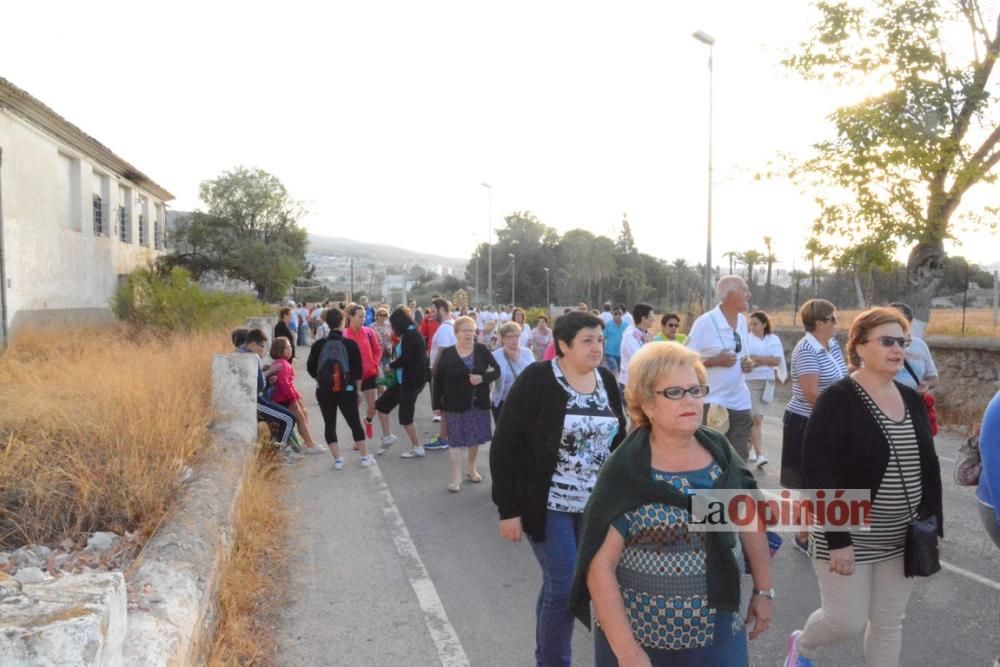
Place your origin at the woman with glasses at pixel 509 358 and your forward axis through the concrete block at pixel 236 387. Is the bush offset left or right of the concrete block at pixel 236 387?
right

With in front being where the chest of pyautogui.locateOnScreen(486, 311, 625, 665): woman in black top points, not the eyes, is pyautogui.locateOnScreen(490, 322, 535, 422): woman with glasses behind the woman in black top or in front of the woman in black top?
behind

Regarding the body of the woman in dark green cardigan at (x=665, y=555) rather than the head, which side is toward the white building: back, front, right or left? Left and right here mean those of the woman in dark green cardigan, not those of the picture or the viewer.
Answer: back

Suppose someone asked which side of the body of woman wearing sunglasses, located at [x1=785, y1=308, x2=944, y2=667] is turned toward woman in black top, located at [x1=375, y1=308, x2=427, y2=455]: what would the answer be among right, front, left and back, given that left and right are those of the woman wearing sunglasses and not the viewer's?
back

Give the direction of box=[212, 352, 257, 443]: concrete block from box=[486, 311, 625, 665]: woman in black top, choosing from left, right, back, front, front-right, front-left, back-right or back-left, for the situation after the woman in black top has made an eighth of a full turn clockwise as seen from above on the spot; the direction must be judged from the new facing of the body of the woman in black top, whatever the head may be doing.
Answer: back-right

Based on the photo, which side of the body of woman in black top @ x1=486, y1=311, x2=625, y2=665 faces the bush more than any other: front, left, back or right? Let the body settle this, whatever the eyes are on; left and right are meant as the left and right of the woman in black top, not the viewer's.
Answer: back

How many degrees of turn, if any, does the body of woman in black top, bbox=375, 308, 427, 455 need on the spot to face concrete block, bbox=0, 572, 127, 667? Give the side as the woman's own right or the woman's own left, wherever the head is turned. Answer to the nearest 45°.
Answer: approximately 90° to the woman's own left

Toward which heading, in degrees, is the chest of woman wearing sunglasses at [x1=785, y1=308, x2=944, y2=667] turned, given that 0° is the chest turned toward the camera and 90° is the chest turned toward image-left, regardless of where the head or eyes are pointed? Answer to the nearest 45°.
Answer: approximately 315°

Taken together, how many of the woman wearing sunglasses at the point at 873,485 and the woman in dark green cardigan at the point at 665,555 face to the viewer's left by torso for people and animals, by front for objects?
0

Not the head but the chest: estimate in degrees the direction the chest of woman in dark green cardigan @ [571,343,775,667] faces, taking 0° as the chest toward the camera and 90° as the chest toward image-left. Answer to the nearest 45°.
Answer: approximately 315°

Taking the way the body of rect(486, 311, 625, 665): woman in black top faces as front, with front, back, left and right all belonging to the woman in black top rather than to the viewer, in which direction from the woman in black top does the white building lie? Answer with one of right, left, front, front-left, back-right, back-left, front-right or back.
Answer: back

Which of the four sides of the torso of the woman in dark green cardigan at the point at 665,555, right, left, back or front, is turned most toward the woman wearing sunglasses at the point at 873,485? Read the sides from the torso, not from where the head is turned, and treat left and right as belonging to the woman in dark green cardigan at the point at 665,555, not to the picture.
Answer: left

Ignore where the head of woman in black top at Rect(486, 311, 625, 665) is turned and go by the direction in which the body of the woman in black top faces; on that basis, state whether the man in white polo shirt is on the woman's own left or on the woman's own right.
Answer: on the woman's own left
